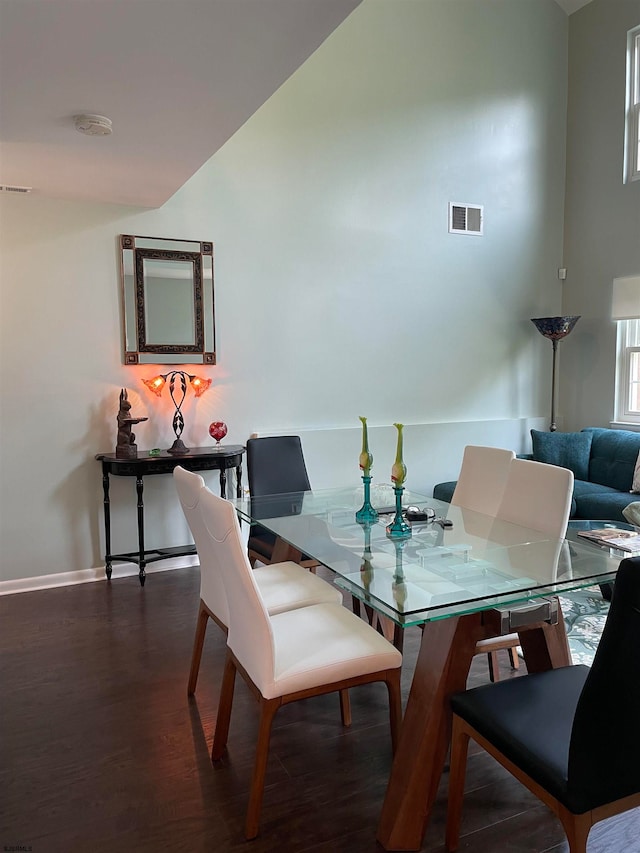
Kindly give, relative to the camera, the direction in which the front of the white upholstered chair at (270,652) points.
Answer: facing away from the viewer and to the right of the viewer

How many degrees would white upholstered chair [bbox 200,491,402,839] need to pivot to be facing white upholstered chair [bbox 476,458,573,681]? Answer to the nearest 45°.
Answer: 0° — it already faces it

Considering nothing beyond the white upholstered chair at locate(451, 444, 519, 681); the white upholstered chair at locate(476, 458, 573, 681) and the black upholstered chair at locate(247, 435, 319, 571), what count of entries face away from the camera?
0

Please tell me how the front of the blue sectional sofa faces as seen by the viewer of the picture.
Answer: facing the viewer and to the left of the viewer

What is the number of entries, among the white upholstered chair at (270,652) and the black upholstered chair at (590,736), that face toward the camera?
0

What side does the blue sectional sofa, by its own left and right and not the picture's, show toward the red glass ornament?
front

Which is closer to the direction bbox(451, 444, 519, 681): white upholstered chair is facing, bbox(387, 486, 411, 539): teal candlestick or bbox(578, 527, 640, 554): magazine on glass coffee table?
the teal candlestick

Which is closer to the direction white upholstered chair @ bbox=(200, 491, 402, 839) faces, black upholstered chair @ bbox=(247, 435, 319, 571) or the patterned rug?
the patterned rug

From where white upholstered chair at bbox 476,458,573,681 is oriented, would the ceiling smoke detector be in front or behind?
in front

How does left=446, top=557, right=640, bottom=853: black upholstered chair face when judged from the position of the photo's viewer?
facing away from the viewer and to the left of the viewer

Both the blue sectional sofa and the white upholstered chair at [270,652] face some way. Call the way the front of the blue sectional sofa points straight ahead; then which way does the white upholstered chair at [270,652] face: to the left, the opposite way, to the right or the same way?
the opposite way

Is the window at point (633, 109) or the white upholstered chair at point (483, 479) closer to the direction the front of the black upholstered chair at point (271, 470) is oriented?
the white upholstered chair

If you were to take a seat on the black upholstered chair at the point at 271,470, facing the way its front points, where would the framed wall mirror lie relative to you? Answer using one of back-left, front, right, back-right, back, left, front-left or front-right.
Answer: back

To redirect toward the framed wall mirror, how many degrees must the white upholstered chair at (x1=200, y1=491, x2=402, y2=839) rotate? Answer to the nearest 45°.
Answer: approximately 45° to its left

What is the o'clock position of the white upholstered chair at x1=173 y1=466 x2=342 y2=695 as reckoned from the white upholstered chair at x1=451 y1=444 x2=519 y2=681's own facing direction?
the white upholstered chair at x1=173 y1=466 x2=342 y2=695 is roughly at 12 o'clock from the white upholstered chair at x1=451 y1=444 x2=519 y2=681.

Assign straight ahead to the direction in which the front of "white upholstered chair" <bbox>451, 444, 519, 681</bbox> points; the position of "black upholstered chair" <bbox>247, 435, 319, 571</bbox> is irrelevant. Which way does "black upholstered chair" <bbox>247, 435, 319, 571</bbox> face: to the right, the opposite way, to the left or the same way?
to the left

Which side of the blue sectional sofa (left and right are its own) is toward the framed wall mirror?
front

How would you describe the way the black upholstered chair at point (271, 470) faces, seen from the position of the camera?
facing the viewer and to the right of the viewer
